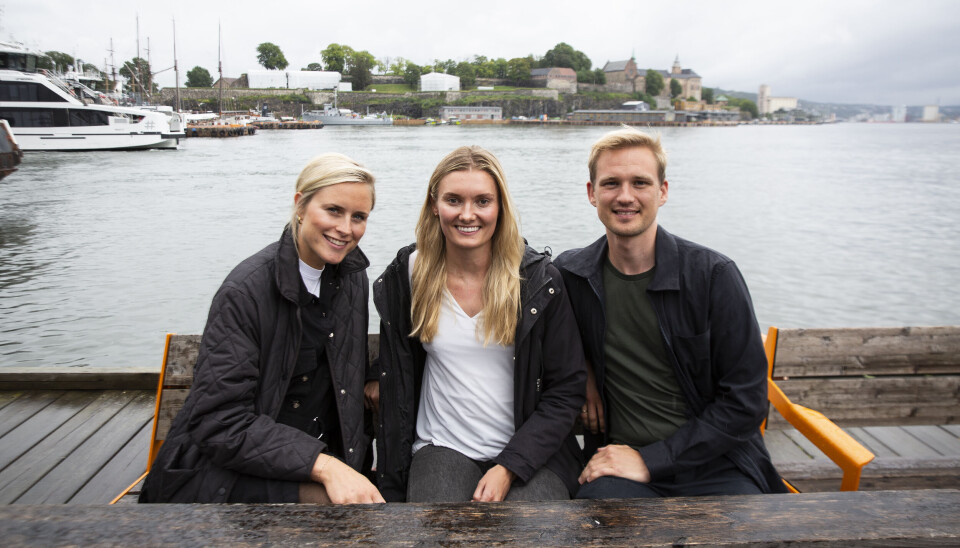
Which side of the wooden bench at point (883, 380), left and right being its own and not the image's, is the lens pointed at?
front

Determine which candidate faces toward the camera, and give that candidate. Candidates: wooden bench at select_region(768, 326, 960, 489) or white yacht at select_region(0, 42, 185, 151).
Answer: the wooden bench

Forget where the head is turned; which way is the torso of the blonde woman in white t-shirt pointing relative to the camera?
toward the camera

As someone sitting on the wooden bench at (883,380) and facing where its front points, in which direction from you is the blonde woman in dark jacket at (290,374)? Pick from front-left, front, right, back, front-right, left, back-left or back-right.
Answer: front-right

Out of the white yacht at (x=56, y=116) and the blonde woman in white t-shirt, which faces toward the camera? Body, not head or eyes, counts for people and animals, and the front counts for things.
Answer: the blonde woman in white t-shirt

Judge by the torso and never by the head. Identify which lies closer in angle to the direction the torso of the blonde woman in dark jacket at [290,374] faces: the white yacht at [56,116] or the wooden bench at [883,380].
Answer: the wooden bench

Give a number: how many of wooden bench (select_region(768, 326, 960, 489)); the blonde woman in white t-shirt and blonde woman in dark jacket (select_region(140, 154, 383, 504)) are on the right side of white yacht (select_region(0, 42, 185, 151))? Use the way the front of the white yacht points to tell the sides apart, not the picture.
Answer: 3

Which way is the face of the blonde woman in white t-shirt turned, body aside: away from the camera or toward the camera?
toward the camera

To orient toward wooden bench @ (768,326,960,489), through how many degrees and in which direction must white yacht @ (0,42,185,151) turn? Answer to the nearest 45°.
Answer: approximately 90° to its right

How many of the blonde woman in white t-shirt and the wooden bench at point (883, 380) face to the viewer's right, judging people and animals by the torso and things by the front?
0

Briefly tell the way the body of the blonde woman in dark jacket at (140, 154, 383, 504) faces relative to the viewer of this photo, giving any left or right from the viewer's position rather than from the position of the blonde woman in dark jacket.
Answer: facing the viewer and to the right of the viewer
